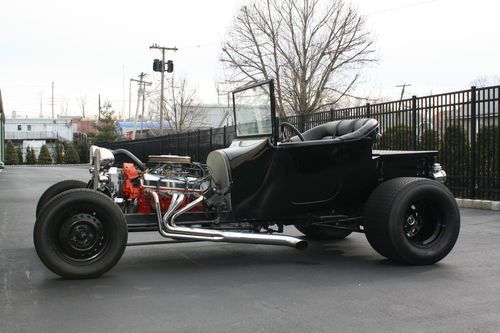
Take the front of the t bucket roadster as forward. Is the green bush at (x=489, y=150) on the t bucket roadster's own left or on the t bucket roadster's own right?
on the t bucket roadster's own right

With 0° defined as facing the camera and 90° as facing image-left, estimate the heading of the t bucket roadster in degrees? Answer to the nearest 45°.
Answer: approximately 90°

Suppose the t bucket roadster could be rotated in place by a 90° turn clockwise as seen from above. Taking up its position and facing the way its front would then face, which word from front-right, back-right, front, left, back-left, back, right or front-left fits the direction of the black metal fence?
front-right

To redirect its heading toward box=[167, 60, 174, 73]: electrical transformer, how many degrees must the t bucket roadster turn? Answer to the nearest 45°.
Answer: approximately 90° to its right

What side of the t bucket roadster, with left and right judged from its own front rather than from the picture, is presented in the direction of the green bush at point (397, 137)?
right
